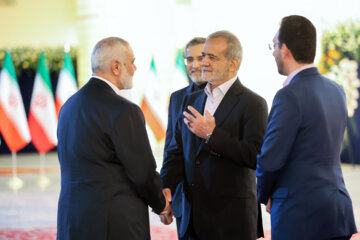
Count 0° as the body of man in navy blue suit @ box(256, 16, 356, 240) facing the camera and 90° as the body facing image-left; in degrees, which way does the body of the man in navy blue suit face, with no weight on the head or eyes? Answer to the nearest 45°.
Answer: approximately 135°

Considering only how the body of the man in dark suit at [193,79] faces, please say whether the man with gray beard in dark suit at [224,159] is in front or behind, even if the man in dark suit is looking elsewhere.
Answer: in front

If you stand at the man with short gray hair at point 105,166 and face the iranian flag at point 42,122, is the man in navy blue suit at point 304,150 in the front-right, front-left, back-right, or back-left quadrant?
back-right

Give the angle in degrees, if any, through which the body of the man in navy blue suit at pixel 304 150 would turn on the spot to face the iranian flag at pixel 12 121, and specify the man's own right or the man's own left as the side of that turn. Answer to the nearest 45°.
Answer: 0° — they already face it

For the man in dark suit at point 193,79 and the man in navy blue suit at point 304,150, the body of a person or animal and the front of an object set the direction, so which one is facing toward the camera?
the man in dark suit

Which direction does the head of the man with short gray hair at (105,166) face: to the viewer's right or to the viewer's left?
to the viewer's right

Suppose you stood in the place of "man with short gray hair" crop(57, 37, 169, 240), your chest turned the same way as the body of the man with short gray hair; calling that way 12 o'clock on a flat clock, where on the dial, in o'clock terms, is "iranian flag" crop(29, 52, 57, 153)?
The iranian flag is roughly at 10 o'clock from the man with short gray hair.

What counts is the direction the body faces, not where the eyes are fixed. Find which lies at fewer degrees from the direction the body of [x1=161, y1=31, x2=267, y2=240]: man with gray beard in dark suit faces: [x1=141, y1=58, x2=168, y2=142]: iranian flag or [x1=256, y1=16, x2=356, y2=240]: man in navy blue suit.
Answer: the man in navy blue suit

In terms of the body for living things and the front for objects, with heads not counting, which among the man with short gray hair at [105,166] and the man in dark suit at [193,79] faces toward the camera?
the man in dark suit

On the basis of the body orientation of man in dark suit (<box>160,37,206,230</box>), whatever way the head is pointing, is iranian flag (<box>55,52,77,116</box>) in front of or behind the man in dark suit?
behind

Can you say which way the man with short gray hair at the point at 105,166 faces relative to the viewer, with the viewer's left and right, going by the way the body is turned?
facing away from the viewer and to the right of the viewer

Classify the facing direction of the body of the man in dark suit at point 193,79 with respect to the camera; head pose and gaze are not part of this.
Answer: toward the camera

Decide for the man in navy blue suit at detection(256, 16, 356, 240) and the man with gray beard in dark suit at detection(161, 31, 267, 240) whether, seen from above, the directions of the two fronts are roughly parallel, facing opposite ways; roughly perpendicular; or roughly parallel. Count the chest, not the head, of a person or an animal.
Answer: roughly perpendicular

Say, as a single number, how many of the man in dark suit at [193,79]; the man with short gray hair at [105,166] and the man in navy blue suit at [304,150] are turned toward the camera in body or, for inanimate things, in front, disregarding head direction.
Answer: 1

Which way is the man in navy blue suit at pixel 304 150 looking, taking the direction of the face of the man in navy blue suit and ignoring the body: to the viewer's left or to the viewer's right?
to the viewer's left

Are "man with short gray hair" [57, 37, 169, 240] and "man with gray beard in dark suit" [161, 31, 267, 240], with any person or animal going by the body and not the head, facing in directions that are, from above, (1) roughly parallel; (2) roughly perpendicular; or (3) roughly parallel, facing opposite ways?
roughly parallel, facing opposite ways
